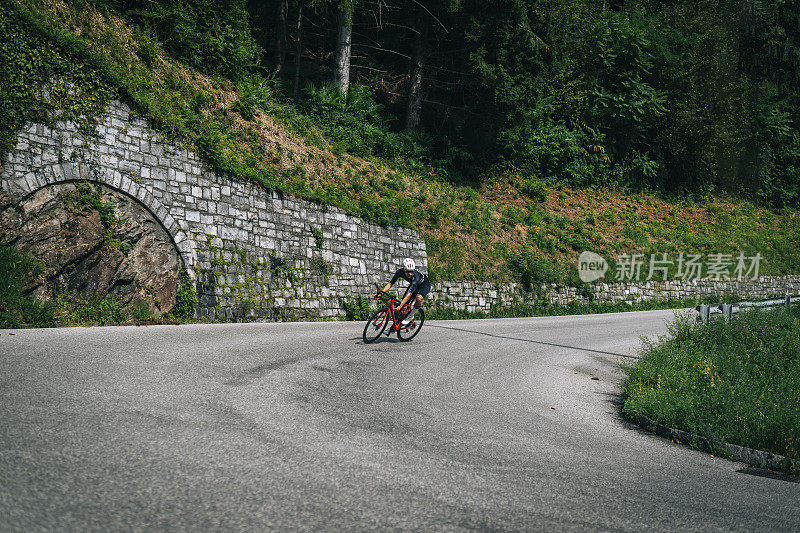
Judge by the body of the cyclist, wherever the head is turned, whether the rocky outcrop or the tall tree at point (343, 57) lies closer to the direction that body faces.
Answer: the rocky outcrop

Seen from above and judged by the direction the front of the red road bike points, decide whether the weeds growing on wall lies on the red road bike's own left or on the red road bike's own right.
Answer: on the red road bike's own right

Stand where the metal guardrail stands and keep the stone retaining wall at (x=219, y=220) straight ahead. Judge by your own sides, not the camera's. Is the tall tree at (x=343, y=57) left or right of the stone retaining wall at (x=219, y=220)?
right

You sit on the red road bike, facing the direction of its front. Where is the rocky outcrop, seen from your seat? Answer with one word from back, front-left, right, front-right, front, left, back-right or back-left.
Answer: front-right

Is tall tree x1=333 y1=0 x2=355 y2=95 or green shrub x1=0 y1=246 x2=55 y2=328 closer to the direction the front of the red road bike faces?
the green shrub

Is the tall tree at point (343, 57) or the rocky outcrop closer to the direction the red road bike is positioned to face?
the rocky outcrop

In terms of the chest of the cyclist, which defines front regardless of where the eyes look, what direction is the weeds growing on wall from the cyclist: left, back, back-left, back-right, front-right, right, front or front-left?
front-right

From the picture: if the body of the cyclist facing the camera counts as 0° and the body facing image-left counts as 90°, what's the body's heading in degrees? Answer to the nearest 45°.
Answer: approximately 45°

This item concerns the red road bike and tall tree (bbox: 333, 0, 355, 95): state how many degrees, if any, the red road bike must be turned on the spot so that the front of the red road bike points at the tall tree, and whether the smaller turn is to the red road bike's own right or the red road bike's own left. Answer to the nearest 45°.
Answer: approximately 135° to the red road bike's own right

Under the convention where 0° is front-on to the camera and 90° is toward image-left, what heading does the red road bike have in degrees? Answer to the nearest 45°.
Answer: approximately 45°
